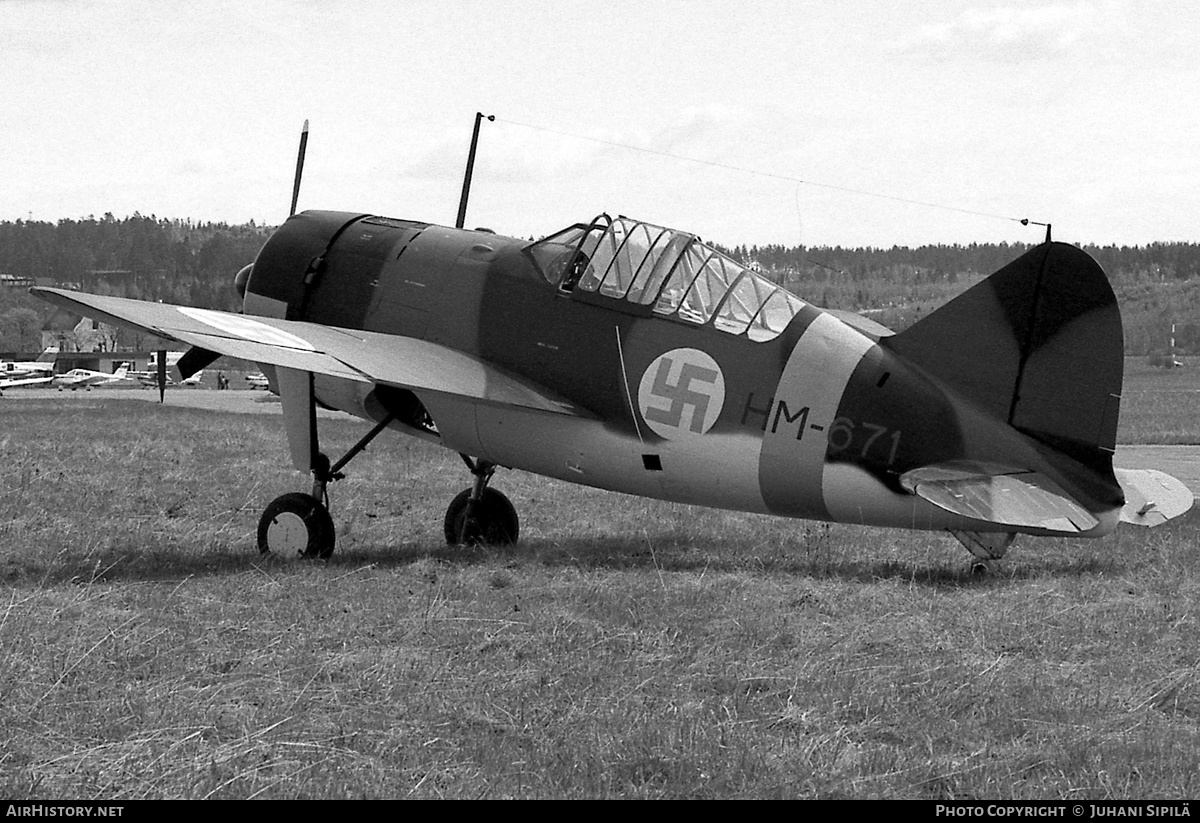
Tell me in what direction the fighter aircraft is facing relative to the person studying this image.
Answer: facing away from the viewer and to the left of the viewer
